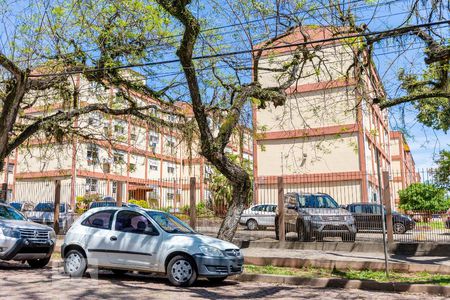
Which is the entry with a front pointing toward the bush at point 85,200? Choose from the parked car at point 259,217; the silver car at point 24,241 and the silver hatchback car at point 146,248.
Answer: the parked car

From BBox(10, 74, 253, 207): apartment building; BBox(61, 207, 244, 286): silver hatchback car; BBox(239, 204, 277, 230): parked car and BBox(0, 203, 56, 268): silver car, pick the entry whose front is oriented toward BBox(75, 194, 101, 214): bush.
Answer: the parked car

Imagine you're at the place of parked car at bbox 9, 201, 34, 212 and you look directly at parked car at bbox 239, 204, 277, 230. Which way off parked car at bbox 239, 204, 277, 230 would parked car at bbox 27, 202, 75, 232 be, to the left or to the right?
right

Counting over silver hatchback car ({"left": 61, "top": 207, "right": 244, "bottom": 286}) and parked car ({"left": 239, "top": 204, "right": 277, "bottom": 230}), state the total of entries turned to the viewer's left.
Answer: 1

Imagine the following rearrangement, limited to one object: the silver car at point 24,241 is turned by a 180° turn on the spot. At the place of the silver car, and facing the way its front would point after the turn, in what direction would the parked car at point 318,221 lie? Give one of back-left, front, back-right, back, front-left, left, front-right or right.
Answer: back-right

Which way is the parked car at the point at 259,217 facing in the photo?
to the viewer's left

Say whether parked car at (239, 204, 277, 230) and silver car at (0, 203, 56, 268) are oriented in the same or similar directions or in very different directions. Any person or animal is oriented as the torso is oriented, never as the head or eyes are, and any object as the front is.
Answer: very different directions

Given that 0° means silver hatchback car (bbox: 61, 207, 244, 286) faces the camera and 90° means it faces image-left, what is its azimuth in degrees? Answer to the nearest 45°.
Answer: approximately 315°

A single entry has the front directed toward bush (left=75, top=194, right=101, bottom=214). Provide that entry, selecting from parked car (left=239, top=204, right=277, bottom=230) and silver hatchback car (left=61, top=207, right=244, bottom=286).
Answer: the parked car
